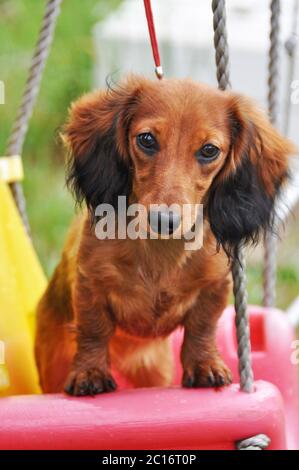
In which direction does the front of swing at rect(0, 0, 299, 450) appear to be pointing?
toward the camera
